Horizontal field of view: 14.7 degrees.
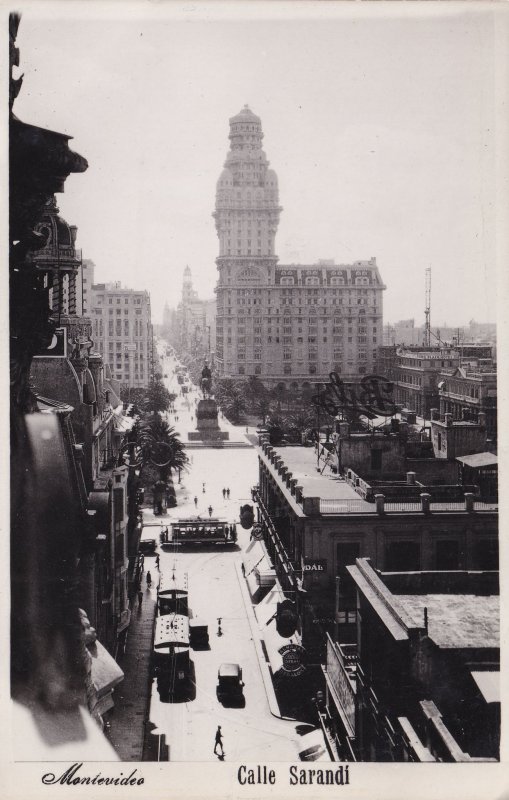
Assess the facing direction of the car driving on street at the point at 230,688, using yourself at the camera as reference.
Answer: facing the viewer

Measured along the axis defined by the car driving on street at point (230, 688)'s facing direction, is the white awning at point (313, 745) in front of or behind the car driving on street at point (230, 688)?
in front

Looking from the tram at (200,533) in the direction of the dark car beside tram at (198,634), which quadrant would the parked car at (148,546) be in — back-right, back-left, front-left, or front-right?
front-right

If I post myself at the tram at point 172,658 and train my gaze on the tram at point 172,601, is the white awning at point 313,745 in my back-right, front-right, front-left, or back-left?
back-right

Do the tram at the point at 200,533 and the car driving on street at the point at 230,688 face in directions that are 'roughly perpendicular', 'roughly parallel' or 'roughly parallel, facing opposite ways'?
roughly perpendicular

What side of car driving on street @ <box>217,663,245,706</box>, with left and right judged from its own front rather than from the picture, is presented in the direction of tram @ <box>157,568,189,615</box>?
back

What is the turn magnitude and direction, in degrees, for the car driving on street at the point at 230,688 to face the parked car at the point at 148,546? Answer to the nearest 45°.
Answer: approximately 180°
